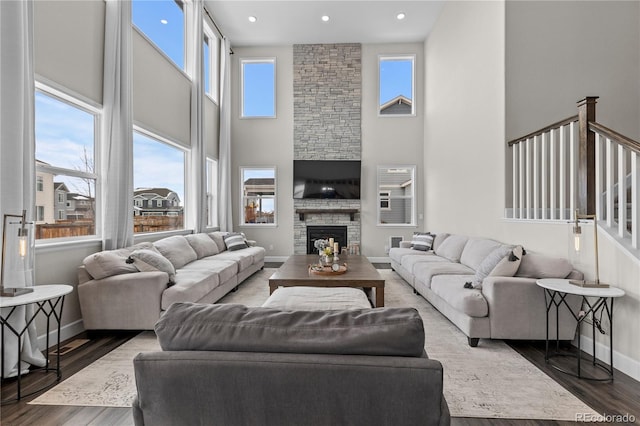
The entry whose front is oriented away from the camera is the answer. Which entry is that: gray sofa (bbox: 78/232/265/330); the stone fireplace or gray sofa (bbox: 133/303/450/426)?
gray sofa (bbox: 133/303/450/426)

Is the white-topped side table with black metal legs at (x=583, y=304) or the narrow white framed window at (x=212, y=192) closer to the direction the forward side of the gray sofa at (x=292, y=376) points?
the narrow white framed window

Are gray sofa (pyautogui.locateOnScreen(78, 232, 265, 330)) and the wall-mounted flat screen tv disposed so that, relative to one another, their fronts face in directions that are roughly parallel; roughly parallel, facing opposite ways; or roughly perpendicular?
roughly perpendicular

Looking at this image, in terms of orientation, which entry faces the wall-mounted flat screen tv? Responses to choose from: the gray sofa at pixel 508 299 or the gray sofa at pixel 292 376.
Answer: the gray sofa at pixel 292 376

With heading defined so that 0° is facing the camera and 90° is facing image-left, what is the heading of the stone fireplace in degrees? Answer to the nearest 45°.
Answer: approximately 0°

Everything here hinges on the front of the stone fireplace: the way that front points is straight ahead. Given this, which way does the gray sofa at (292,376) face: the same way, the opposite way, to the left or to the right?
the opposite way

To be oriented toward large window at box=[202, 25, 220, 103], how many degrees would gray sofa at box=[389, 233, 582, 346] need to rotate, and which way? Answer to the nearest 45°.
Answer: approximately 45° to its right

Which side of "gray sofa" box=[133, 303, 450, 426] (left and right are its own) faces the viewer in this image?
back
